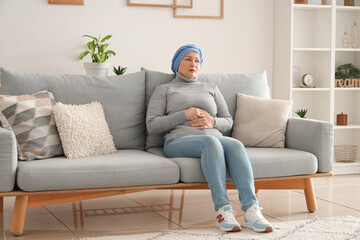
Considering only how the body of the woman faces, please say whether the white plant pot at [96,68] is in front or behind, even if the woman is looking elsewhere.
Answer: behind

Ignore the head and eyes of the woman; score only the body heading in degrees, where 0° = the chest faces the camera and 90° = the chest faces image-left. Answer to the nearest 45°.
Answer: approximately 315°

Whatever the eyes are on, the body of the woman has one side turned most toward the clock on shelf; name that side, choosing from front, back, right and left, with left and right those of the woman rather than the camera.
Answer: left

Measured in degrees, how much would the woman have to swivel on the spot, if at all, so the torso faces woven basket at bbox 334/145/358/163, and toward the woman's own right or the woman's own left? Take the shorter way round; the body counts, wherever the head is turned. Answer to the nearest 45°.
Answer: approximately 90° to the woman's own left

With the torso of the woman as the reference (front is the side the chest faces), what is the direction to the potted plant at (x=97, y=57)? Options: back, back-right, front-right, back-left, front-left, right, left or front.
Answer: back

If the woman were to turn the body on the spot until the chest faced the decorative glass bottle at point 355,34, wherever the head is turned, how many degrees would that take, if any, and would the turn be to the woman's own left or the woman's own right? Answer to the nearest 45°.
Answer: approximately 90° to the woman's own left

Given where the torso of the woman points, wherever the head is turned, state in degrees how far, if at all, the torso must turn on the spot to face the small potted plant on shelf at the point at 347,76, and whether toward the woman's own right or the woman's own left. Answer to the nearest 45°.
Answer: approximately 90° to the woman's own left

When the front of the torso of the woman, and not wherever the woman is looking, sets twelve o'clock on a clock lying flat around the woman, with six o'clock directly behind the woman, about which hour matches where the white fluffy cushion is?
The white fluffy cushion is roughly at 4 o'clock from the woman.

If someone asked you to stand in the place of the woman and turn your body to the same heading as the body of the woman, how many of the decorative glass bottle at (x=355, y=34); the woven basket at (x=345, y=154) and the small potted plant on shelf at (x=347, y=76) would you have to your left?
3
